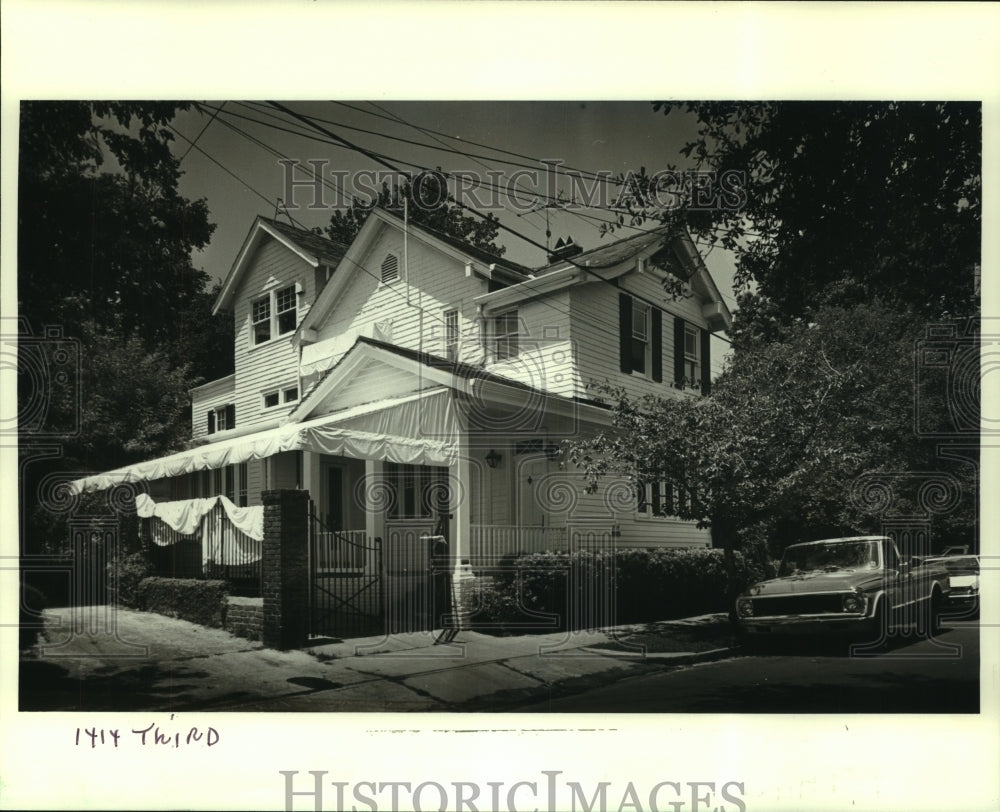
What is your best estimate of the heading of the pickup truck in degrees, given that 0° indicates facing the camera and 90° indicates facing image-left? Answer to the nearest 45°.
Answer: approximately 45°
